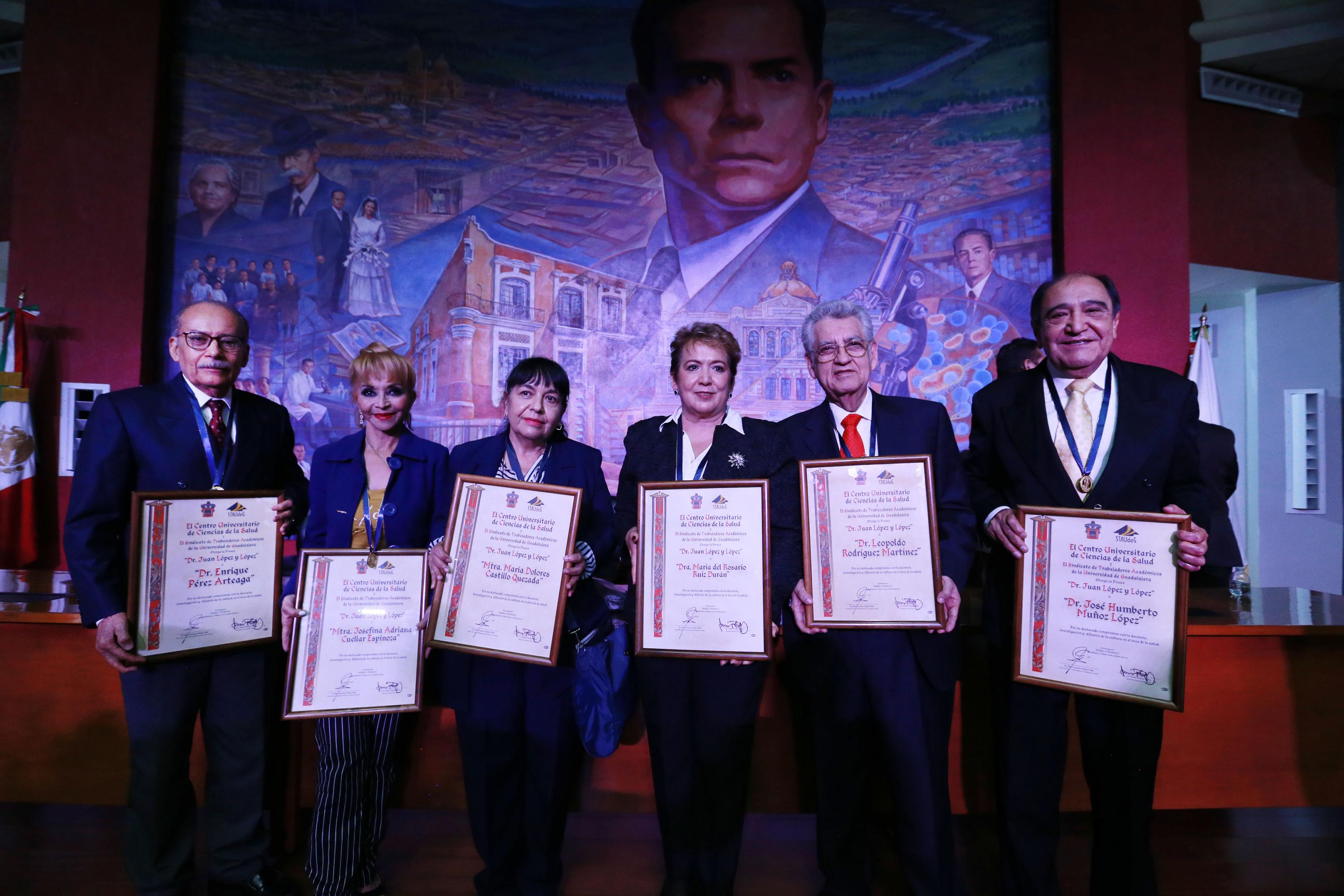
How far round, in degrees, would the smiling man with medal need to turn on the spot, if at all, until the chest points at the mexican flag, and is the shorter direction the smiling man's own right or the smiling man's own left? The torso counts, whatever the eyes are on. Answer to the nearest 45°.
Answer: approximately 90° to the smiling man's own right

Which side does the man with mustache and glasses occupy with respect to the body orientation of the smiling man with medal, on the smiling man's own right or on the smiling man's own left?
on the smiling man's own right

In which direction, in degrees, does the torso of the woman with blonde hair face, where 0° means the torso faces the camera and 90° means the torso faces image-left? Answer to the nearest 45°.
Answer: approximately 0°
